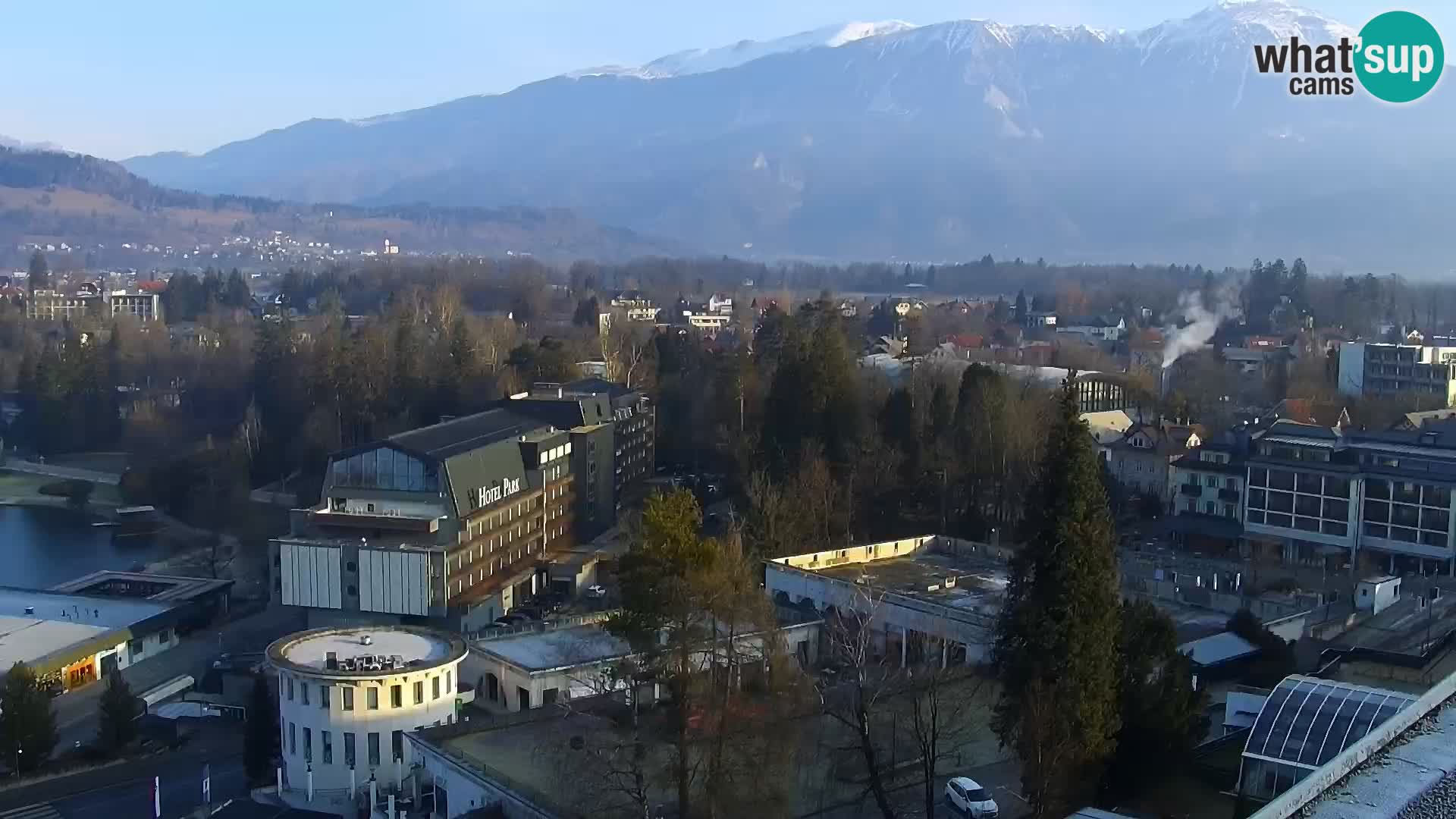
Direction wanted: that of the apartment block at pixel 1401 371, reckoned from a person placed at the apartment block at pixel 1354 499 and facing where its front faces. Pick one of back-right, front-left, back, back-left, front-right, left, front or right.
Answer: back

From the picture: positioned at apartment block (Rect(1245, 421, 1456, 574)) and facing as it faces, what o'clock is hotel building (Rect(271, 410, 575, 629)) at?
hotel building (Rect(271, 410, 575, 629)) is roughly at 2 o'clock from apartment block (Rect(1245, 421, 1456, 574)).

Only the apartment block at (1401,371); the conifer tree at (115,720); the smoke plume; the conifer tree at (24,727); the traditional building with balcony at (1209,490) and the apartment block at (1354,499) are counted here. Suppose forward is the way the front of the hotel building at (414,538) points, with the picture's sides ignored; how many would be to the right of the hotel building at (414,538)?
2

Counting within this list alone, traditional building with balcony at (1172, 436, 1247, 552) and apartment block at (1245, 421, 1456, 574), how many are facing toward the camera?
2

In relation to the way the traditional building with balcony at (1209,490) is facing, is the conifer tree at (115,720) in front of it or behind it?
in front

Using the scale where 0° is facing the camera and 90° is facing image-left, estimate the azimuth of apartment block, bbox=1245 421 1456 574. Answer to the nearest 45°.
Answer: approximately 0°

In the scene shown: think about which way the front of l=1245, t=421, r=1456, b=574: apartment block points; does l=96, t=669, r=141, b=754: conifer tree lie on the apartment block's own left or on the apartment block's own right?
on the apartment block's own right

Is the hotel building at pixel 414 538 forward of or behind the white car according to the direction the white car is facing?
behind

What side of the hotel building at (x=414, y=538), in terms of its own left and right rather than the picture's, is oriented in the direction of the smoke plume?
left

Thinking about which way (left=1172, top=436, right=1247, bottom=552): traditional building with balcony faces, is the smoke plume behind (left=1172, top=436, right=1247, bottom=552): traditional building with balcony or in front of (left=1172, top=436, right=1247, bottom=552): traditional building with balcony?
behind

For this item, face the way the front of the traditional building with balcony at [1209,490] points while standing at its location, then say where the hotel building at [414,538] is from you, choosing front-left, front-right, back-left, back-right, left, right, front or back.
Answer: front-right

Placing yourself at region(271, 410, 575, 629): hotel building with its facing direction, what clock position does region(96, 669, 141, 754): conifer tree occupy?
The conifer tree is roughly at 3 o'clock from the hotel building.
